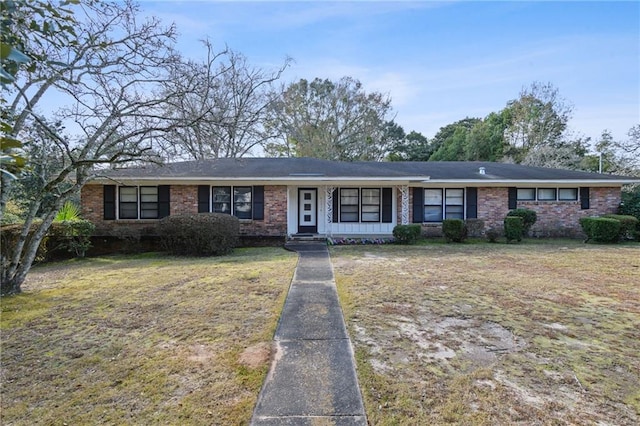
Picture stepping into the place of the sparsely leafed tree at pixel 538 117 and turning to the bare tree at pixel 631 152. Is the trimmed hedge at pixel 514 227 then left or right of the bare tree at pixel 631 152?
right

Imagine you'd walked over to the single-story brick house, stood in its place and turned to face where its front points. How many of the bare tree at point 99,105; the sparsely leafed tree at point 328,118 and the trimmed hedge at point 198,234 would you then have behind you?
1

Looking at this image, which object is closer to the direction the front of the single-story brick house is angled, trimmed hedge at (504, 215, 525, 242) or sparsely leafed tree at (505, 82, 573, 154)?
the trimmed hedge

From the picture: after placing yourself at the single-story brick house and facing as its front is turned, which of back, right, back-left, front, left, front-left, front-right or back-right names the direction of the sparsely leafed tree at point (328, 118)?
back

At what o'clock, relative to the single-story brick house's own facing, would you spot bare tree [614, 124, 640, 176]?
The bare tree is roughly at 8 o'clock from the single-story brick house.

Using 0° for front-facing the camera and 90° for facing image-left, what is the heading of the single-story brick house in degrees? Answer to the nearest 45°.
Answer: approximately 0°

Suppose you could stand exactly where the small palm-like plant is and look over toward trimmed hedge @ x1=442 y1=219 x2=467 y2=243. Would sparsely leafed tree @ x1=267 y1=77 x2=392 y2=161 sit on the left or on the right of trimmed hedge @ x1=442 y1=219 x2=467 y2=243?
left

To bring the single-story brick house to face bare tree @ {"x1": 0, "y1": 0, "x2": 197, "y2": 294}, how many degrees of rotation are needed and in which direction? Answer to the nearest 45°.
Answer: approximately 45° to its right
